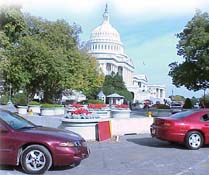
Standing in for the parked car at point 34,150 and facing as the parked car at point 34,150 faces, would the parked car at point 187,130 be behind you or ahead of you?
ahead

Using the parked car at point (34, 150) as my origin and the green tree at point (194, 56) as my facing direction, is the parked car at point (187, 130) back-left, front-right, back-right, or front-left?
front-right

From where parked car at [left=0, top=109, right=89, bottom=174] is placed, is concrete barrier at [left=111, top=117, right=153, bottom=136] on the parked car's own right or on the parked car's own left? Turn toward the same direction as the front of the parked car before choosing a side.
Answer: on the parked car's own left

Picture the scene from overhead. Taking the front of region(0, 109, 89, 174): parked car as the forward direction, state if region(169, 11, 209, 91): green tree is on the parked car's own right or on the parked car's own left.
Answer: on the parked car's own left

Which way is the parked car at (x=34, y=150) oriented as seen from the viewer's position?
to the viewer's right
